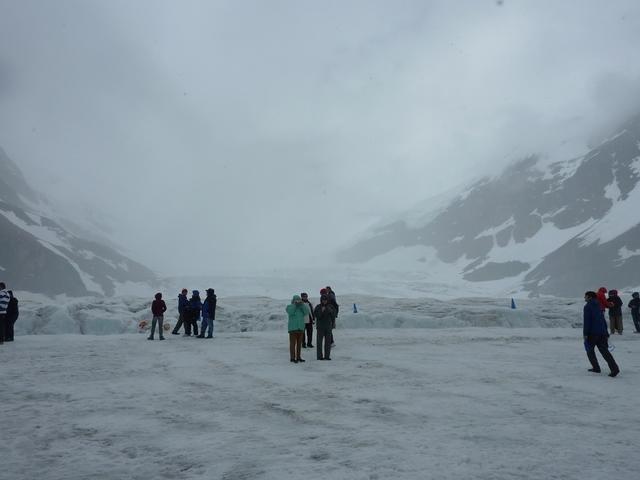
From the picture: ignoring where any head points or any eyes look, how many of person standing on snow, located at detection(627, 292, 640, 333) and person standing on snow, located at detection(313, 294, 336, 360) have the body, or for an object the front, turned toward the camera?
2

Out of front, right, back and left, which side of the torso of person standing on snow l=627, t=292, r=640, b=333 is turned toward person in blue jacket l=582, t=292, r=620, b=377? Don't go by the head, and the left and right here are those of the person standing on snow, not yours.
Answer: front

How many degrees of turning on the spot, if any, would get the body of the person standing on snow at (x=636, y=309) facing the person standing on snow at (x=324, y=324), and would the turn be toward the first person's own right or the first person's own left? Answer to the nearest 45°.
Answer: approximately 45° to the first person's own right

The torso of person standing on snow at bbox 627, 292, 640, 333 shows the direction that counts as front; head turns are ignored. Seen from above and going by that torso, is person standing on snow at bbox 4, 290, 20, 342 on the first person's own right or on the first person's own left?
on the first person's own right

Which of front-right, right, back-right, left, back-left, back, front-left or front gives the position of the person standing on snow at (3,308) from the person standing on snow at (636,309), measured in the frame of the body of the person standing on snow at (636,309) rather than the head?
front-right

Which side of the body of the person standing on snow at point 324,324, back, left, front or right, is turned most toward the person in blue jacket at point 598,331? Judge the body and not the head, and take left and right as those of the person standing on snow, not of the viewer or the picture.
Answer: left

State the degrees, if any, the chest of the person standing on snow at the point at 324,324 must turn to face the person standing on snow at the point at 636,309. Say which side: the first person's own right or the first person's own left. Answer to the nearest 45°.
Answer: approximately 135° to the first person's own left

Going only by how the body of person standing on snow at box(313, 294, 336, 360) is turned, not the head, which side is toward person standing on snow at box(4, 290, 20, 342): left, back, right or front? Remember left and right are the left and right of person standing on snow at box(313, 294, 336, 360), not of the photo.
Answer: right

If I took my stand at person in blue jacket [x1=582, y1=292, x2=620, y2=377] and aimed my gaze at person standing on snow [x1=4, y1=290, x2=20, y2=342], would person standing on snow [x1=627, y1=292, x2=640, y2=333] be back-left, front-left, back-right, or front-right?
back-right

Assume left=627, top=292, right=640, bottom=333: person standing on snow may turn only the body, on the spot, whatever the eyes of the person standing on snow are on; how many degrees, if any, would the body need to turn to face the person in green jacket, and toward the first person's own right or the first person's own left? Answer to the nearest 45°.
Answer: approximately 45° to the first person's own right

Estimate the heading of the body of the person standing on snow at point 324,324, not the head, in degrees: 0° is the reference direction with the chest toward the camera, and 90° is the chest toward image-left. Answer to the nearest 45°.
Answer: approximately 0°
